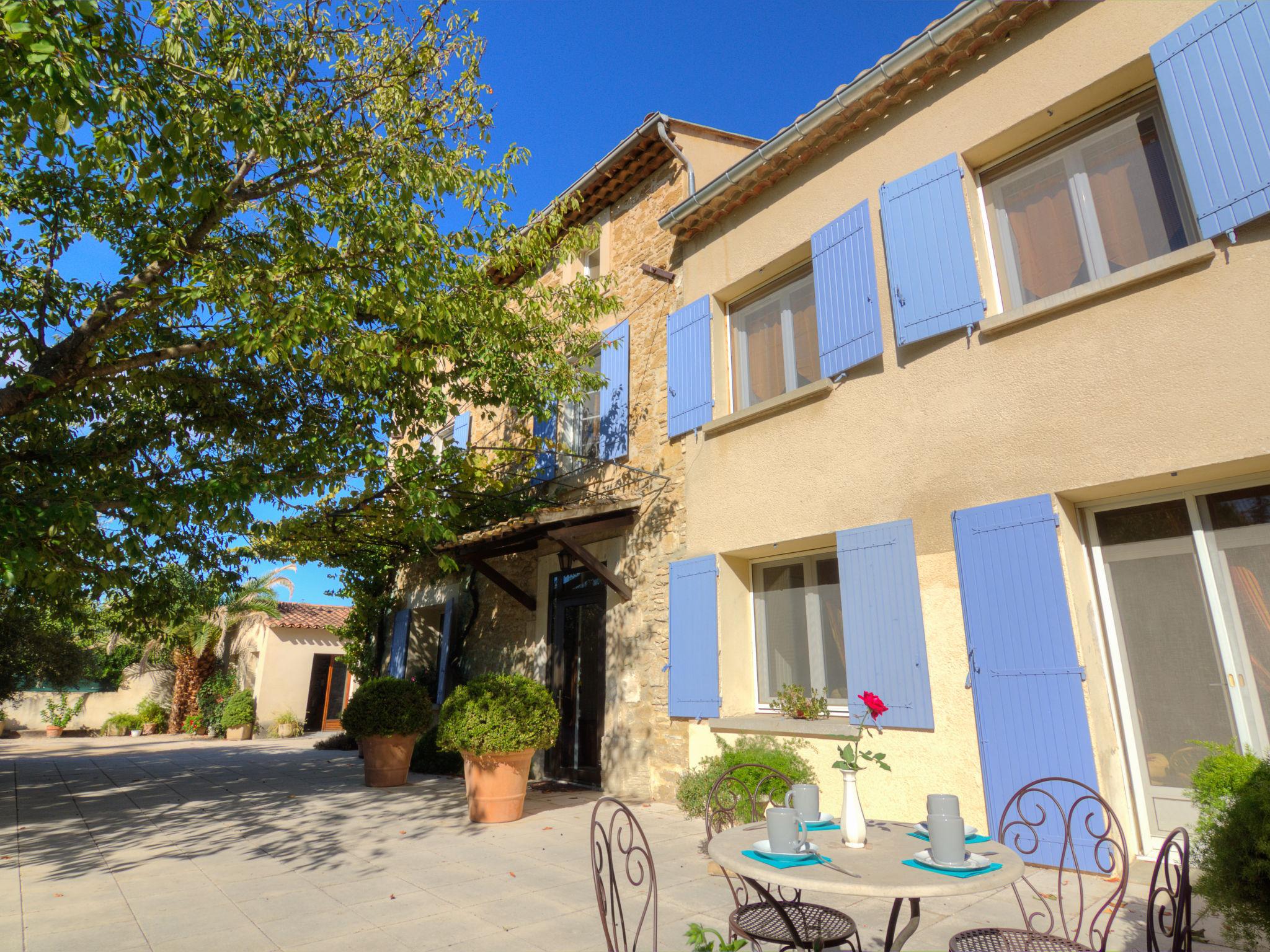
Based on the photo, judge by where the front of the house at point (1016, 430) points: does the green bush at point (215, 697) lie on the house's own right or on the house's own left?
on the house's own right

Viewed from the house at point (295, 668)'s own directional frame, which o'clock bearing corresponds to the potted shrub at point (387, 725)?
The potted shrub is roughly at 12 o'clock from the house.

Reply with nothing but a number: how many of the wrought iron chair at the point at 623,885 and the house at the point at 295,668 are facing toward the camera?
1

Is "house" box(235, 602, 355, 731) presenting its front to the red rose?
yes

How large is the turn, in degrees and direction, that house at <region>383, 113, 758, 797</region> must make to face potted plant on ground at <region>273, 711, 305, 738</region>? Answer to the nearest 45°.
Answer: approximately 90° to its right

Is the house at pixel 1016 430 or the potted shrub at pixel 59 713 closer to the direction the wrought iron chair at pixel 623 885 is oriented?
the house

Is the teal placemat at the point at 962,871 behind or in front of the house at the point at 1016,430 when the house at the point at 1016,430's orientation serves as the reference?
in front

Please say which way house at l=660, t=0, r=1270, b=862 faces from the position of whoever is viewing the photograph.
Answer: facing the viewer and to the left of the viewer

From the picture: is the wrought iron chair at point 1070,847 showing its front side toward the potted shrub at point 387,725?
no

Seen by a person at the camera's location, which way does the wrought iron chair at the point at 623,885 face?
facing away from the viewer and to the right of the viewer

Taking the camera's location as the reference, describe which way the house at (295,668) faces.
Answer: facing the viewer

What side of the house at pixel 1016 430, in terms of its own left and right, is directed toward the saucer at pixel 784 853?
front

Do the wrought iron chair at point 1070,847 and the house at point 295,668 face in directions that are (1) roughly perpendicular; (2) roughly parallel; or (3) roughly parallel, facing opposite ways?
roughly perpendicular

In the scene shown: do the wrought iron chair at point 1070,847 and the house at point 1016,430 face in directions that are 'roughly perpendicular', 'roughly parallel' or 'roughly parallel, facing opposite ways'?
roughly parallel

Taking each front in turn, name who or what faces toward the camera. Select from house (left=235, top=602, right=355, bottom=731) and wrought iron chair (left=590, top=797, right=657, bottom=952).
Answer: the house

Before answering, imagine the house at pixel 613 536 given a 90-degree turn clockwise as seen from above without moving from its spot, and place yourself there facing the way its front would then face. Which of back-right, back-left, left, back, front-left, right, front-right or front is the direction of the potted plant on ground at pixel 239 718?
front

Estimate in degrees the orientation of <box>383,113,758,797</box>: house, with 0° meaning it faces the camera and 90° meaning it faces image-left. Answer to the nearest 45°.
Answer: approximately 45°

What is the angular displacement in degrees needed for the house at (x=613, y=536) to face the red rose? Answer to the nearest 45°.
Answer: approximately 45° to its left
